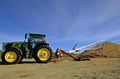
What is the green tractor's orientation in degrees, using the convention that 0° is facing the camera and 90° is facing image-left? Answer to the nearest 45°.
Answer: approximately 90°

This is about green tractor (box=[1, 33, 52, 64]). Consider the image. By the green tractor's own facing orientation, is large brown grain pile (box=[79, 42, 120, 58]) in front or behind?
behind
